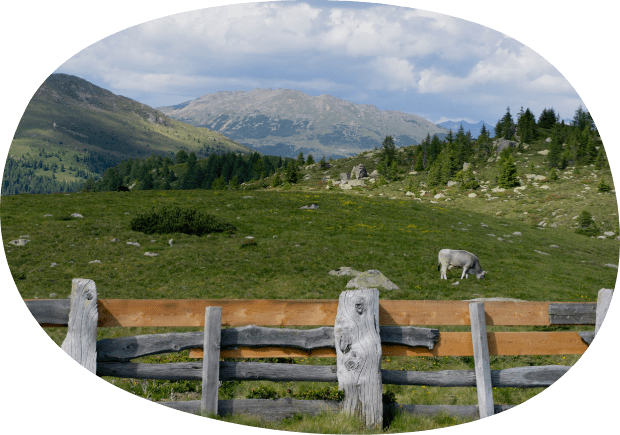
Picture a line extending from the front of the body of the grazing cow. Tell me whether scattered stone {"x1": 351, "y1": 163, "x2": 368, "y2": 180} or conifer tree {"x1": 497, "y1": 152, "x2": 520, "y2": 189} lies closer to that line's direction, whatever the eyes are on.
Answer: the conifer tree

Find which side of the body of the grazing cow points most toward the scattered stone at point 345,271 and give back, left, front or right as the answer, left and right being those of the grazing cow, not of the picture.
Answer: back

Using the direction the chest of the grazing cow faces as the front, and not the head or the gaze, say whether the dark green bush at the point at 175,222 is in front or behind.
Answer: behind

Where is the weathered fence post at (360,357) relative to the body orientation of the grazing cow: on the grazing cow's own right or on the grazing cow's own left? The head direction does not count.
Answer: on the grazing cow's own right

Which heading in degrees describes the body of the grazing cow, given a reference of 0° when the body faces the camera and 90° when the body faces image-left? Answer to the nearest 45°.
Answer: approximately 270°

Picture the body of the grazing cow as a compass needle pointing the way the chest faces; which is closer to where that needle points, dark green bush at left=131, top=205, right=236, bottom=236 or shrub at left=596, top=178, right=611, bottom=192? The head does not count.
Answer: the shrub
